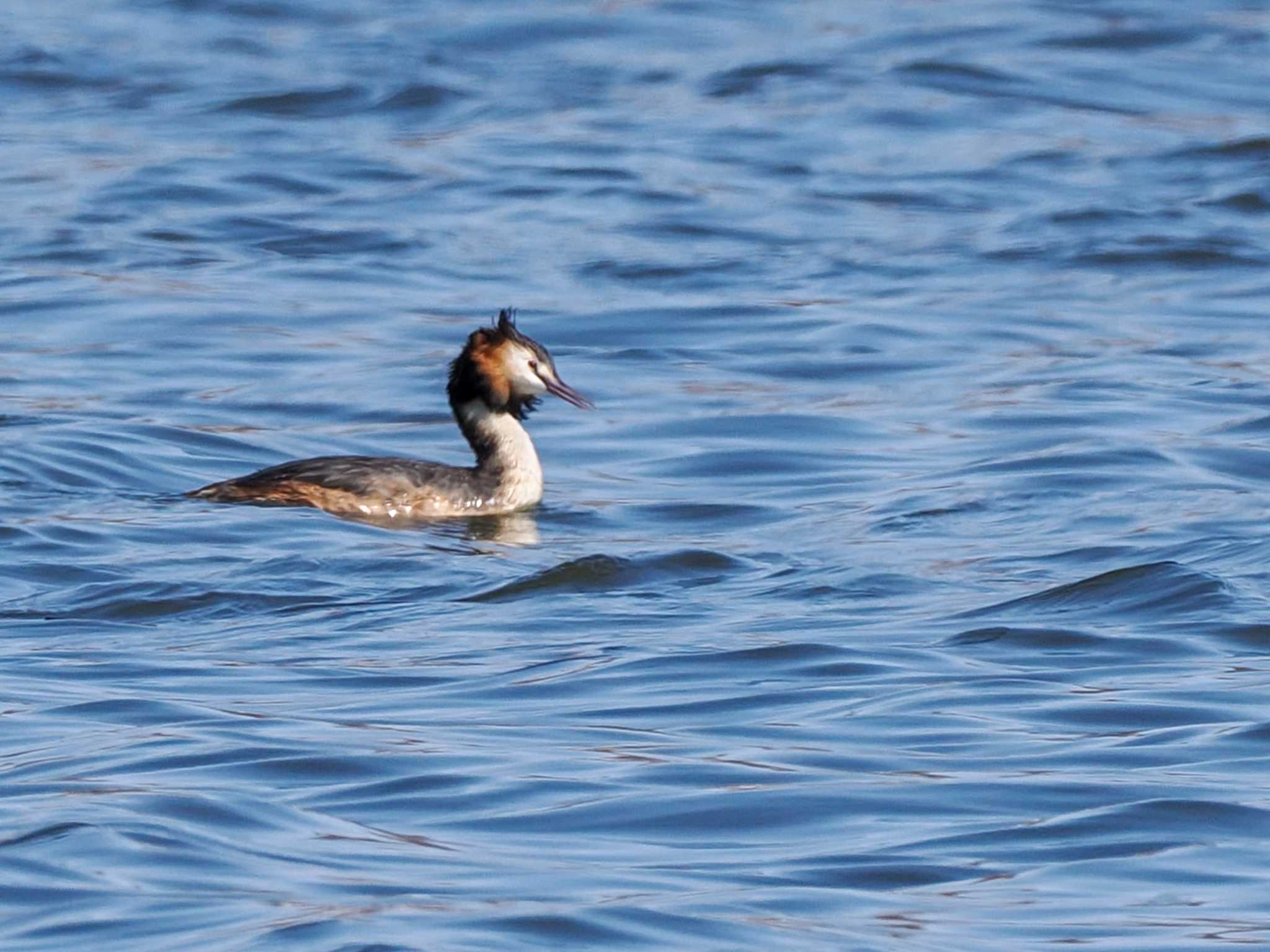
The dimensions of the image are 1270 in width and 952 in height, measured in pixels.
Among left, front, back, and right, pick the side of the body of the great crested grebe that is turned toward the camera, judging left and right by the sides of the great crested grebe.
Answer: right
